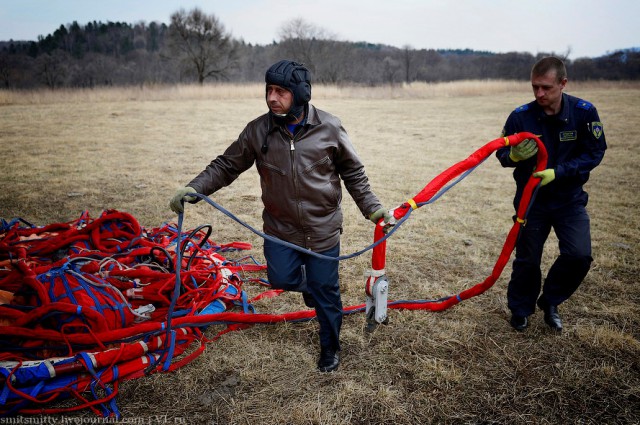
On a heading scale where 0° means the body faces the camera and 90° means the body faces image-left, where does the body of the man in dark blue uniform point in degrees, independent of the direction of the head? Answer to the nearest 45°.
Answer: approximately 45°

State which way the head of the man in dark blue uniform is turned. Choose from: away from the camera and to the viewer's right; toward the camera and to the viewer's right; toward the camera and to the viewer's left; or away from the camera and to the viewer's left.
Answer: toward the camera and to the viewer's left

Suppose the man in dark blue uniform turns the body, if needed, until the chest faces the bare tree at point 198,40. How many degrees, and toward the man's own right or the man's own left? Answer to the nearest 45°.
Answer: approximately 90° to the man's own right
